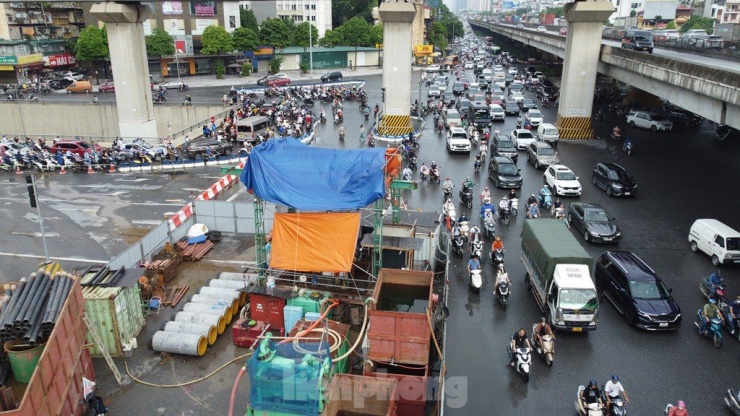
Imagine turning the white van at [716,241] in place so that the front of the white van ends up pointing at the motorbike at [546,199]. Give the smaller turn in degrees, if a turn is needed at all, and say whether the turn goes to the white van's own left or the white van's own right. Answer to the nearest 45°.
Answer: approximately 135° to the white van's own right

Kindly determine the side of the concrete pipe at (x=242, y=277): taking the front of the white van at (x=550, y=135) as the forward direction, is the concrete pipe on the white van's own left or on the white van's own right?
on the white van's own right

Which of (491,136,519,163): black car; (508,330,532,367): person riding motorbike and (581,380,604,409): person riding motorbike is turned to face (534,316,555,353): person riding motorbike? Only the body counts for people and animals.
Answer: the black car

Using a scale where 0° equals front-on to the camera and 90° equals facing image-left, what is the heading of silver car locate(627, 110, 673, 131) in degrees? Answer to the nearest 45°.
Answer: approximately 315°

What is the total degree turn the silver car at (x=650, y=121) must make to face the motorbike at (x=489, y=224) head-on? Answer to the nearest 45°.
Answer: approximately 45° to its right

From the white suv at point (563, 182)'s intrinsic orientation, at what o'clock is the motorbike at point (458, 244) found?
The motorbike is roughly at 2 o'clock from the white suv.

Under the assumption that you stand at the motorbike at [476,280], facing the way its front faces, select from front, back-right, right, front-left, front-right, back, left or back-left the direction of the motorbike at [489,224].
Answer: back

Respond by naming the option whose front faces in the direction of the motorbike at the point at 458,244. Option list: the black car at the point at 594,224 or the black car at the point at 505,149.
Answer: the black car at the point at 505,149

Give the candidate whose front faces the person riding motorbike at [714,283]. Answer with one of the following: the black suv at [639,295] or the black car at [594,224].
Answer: the black car

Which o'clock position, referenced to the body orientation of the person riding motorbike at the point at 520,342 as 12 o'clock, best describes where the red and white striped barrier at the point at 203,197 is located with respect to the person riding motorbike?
The red and white striped barrier is roughly at 4 o'clock from the person riding motorbike.

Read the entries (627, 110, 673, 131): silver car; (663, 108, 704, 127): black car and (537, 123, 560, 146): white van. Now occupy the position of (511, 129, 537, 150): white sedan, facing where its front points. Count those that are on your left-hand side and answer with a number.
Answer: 3
